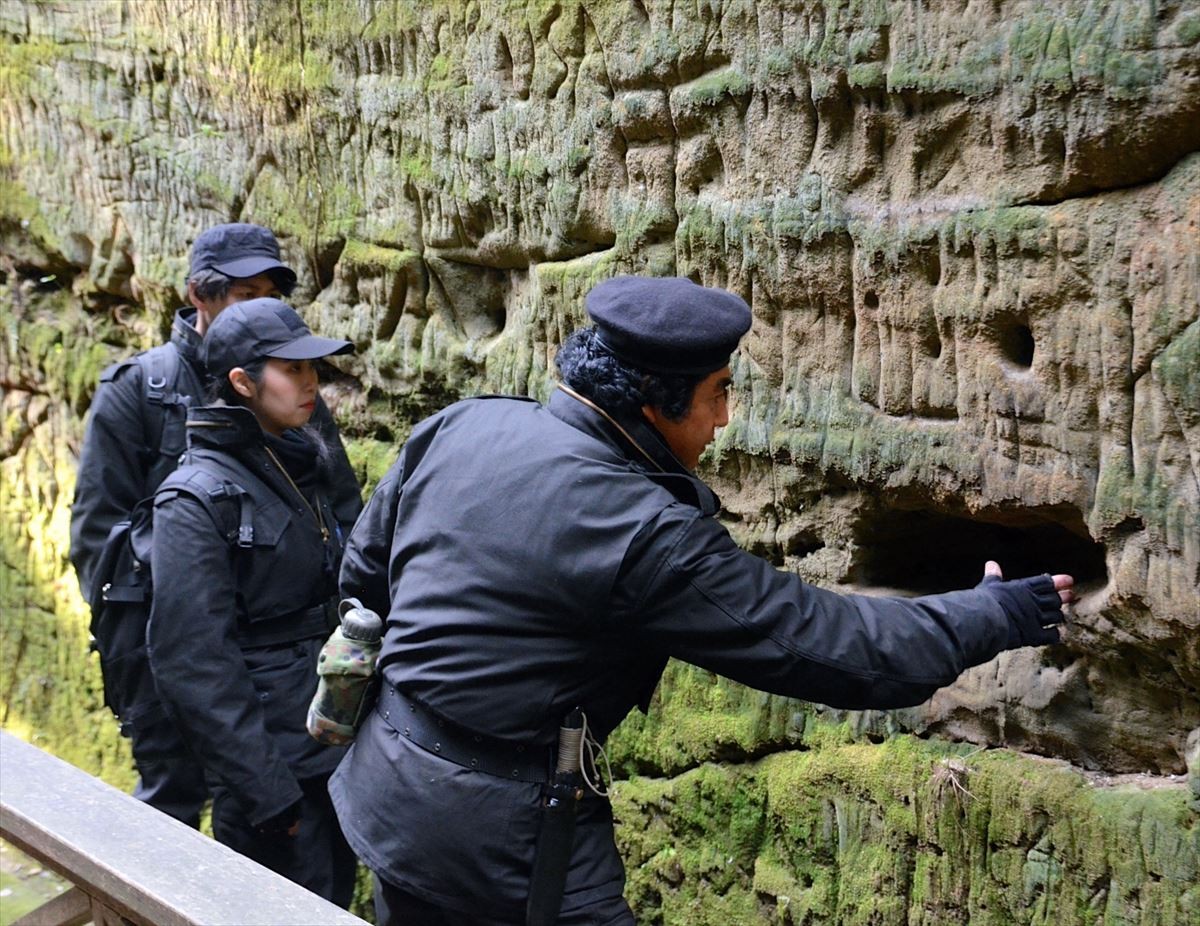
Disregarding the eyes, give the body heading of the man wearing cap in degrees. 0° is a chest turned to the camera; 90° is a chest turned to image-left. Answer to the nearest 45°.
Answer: approximately 315°

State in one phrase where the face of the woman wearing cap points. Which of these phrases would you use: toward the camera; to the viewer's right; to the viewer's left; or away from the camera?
to the viewer's right

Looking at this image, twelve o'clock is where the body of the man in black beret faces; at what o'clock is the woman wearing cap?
The woman wearing cap is roughly at 9 o'clock from the man in black beret.

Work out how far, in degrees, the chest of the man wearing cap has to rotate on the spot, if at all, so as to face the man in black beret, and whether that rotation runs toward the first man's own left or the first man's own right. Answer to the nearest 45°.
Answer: approximately 45° to the first man's own right

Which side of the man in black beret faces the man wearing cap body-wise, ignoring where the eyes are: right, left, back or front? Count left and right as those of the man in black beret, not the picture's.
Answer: left

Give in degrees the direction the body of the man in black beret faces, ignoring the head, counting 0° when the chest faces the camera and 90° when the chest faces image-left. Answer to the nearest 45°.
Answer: approximately 225°

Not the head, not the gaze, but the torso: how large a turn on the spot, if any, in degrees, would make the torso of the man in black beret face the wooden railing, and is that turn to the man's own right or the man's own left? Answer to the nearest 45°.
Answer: approximately 135° to the man's own left

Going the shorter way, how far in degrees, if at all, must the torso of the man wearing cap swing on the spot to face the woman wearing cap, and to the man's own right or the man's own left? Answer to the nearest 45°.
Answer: approximately 45° to the man's own right
